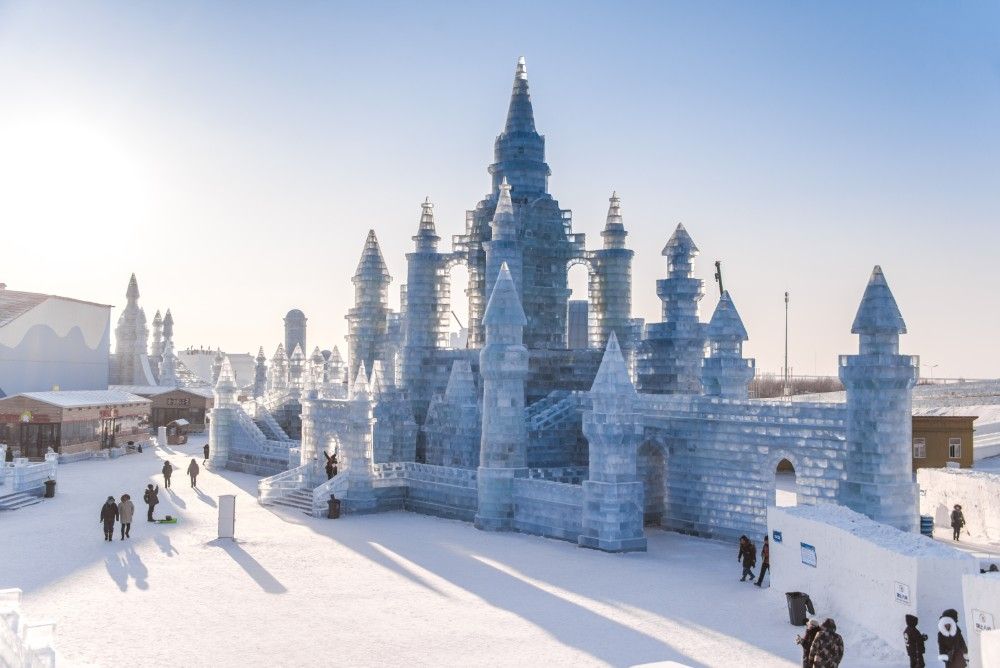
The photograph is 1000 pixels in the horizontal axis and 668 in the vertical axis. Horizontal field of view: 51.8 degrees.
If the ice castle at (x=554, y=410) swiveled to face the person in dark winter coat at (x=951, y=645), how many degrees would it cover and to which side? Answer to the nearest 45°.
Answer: approximately 45° to its left

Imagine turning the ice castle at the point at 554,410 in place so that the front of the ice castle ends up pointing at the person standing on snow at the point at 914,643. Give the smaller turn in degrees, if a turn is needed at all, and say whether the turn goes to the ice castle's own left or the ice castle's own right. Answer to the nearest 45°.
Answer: approximately 45° to the ice castle's own left

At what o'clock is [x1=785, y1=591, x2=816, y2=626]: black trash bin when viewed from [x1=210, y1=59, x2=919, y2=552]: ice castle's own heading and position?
The black trash bin is roughly at 10 o'clock from the ice castle.

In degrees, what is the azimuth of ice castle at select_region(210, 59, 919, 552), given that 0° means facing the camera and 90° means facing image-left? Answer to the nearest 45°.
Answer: approximately 45°

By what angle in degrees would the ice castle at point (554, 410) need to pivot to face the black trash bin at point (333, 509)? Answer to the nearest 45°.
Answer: approximately 45° to its right

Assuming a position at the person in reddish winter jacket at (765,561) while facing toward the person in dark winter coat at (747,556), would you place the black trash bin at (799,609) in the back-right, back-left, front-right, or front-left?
back-left

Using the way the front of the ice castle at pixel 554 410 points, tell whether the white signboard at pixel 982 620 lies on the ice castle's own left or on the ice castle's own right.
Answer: on the ice castle's own left
